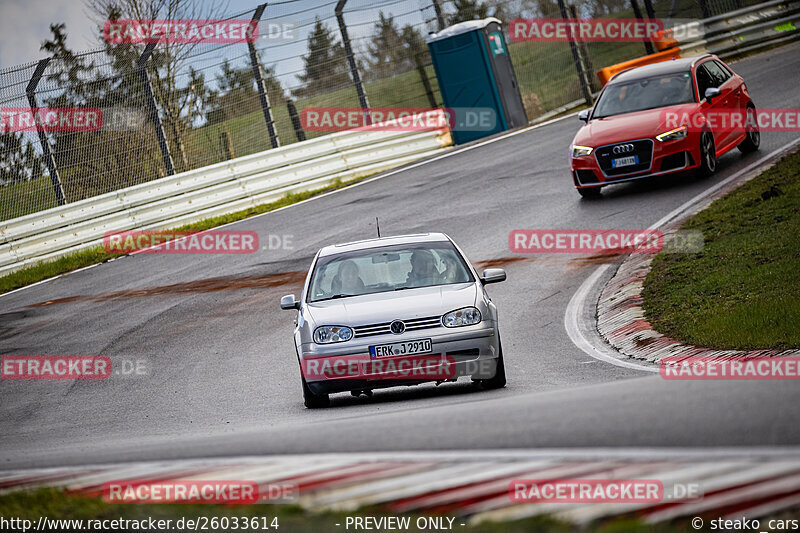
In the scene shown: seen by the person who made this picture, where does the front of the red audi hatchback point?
facing the viewer and to the left of the viewer

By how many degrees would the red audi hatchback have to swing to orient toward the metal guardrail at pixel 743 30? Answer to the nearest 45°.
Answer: approximately 135° to its right

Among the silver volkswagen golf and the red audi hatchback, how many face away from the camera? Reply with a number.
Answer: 0

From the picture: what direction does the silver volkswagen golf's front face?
toward the camera

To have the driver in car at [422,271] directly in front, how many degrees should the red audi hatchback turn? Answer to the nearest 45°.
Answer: approximately 45° to its left

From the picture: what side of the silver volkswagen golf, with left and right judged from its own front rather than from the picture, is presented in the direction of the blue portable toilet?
back

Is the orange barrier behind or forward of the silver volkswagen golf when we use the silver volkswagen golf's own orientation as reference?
behind

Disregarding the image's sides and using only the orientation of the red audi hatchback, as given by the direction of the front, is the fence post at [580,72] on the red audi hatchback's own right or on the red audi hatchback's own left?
on the red audi hatchback's own right
